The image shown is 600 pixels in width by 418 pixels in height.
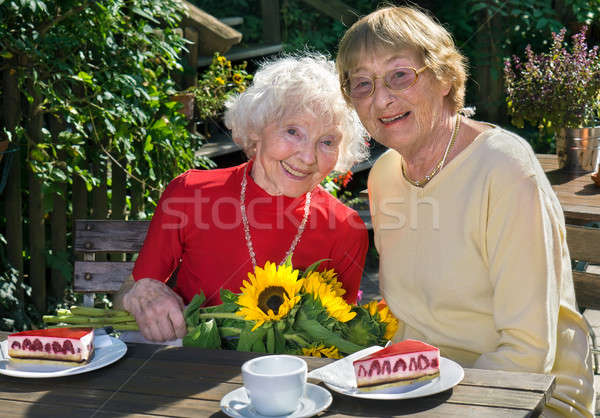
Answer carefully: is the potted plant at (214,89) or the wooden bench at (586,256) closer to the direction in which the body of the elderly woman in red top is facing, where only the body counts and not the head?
the wooden bench

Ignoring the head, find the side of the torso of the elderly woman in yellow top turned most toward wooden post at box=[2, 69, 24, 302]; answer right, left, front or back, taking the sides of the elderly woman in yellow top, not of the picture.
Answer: right

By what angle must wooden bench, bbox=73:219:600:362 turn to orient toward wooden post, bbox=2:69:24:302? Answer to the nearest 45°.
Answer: approximately 135° to its right

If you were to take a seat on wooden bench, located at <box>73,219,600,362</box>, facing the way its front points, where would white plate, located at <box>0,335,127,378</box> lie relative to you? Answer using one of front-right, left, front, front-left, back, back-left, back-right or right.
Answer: front

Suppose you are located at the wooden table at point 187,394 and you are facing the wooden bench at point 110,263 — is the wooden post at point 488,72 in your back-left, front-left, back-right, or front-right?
front-right

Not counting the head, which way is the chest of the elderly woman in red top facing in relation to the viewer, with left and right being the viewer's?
facing the viewer

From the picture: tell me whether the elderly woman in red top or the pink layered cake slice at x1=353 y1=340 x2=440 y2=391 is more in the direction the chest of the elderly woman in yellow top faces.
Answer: the pink layered cake slice

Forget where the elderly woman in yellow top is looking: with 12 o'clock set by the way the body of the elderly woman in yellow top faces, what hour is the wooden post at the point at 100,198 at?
The wooden post is roughly at 3 o'clock from the elderly woman in yellow top.

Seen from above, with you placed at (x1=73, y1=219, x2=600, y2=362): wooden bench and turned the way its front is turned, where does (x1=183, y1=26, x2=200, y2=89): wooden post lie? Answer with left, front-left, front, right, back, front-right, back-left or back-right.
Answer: back

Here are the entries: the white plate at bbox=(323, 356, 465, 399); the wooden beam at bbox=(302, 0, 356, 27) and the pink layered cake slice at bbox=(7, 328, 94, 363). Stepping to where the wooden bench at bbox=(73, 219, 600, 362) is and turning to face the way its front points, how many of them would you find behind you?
1

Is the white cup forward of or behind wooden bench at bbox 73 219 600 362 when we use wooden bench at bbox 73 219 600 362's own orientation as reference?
forward

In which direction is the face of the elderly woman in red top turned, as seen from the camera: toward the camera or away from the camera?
toward the camera

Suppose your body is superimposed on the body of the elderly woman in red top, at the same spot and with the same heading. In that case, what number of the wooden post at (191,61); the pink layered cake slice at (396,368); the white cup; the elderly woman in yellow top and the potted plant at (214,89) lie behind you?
2

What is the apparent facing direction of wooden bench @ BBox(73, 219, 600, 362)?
toward the camera

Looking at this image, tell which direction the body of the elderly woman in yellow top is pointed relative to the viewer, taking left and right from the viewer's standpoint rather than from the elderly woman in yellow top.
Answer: facing the viewer and to the left of the viewer

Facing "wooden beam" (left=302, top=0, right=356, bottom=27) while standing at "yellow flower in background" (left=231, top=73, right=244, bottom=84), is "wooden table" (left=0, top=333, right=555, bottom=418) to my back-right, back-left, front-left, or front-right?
back-right

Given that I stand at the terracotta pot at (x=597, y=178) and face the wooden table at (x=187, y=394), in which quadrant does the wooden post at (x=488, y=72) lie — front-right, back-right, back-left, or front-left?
back-right

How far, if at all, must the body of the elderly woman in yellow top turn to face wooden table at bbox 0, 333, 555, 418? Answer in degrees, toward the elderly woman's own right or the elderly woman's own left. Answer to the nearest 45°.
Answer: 0° — they already face it

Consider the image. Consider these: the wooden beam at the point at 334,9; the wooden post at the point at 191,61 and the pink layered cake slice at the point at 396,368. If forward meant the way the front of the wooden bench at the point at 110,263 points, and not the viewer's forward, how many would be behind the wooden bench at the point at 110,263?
2

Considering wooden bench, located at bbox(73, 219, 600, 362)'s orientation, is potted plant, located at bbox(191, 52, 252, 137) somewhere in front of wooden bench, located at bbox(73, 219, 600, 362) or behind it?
behind

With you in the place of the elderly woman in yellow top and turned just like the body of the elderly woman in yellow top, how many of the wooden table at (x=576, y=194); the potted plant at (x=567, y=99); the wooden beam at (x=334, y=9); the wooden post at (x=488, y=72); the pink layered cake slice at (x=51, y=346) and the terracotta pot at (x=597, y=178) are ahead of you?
1
